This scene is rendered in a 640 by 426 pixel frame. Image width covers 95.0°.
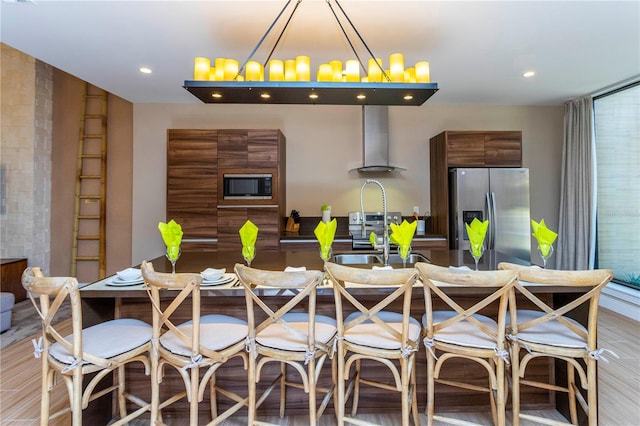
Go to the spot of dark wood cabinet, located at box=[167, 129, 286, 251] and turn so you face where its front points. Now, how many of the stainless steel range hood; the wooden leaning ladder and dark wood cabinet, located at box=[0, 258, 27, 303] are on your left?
1

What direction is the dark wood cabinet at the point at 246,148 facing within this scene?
toward the camera

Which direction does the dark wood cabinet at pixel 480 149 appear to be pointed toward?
toward the camera

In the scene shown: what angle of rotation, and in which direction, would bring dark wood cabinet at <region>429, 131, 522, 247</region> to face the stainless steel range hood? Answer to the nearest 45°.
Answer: approximately 90° to its right

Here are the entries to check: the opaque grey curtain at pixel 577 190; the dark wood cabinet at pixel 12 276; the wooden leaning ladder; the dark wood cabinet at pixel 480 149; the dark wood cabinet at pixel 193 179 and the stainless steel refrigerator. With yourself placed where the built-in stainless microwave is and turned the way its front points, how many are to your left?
3

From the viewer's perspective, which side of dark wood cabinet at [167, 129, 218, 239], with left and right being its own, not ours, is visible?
front

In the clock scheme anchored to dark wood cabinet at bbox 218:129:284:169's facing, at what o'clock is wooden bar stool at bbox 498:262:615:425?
The wooden bar stool is roughly at 11 o'clock from the dark wood cabinet.

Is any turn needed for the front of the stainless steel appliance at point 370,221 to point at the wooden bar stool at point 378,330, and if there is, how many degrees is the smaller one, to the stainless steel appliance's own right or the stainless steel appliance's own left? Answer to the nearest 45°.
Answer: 0° — it already faces it

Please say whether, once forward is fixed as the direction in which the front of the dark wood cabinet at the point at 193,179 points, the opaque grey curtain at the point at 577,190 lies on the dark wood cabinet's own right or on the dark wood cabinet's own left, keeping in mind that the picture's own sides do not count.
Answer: on the dark wood cabinet's own left

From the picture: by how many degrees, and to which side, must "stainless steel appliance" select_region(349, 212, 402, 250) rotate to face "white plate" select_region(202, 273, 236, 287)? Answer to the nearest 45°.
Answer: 0° — it already faces it

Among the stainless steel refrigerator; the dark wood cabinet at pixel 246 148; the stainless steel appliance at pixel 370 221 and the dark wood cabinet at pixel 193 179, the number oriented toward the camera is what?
4

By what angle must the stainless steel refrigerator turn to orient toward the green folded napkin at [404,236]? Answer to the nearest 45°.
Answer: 0° — it already faces it

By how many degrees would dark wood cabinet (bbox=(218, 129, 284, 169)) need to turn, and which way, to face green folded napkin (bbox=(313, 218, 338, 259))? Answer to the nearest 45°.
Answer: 0° — it already faces it

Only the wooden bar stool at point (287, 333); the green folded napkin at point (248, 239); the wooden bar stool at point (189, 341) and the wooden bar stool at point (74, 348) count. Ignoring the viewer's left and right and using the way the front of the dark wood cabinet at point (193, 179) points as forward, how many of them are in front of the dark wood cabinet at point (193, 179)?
4

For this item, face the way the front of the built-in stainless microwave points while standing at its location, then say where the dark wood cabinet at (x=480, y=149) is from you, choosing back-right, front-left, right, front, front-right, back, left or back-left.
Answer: left

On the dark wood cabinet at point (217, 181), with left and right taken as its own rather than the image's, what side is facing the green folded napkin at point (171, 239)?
front

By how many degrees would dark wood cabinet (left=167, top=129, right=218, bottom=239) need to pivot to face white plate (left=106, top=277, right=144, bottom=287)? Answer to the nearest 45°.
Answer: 0° — it already faces it
